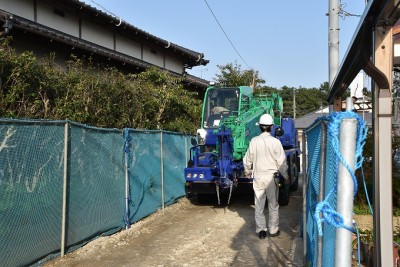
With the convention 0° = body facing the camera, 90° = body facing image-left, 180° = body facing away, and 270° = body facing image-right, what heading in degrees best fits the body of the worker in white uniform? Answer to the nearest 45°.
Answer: approximately 180°

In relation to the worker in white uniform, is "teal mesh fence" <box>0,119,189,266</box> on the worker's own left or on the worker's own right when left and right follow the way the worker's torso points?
on the worker's own left

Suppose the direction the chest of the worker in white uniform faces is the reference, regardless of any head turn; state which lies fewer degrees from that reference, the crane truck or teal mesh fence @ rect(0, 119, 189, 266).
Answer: the crane truck

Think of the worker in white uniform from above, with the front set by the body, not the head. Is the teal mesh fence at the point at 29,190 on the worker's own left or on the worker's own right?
on the worker's own left

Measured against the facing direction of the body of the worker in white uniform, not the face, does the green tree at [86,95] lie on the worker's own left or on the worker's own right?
on the worker's own left

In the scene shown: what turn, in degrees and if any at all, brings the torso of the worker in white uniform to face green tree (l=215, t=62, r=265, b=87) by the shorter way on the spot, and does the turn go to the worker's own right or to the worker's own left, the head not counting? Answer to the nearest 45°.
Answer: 0° — they already face it

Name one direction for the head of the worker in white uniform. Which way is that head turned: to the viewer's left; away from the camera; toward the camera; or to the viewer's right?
away from the camera

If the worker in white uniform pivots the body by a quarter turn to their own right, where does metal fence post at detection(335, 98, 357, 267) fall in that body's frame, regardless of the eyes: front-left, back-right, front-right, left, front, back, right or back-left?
right

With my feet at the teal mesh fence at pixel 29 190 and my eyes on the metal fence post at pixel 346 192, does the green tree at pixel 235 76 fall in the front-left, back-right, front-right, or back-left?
back-left

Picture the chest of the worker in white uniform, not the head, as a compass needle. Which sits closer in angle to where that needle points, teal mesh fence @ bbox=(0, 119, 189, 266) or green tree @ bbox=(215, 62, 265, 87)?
the green tree
